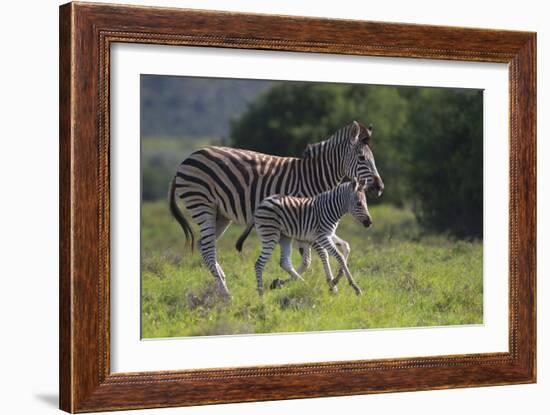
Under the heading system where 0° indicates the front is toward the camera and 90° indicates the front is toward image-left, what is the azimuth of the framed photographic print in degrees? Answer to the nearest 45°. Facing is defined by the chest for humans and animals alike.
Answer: approximately 315°
